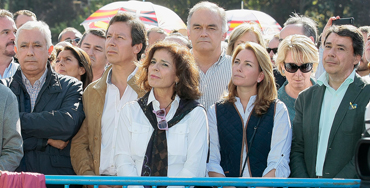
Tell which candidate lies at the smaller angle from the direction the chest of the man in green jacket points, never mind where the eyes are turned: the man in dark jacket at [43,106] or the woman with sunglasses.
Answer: the man in dark jacket

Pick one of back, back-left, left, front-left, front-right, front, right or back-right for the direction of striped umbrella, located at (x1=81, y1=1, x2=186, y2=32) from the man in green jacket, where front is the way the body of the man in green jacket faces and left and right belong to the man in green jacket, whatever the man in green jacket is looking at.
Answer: right

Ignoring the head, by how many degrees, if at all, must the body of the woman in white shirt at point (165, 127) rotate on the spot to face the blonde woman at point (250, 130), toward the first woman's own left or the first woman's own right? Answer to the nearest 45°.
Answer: approximately 90° to the first woman's own left

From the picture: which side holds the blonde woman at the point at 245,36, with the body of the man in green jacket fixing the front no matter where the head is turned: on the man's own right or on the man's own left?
on the man's own right

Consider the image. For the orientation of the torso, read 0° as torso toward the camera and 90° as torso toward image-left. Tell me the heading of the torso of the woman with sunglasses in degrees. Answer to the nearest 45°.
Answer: approximately 0°

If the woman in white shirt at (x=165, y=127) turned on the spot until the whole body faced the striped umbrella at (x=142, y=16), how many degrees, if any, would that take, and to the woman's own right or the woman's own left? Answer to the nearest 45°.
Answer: approximately 180°

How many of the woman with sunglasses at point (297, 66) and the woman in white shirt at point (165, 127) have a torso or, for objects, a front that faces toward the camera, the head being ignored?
2
